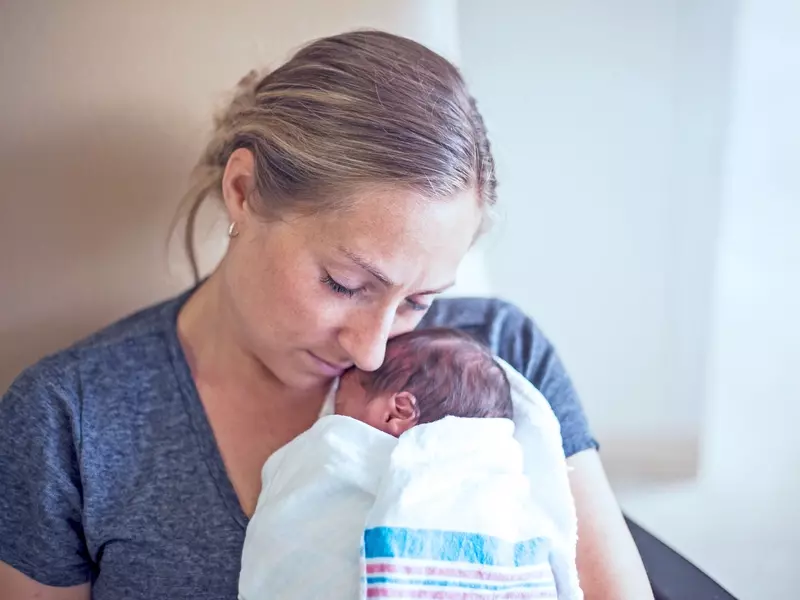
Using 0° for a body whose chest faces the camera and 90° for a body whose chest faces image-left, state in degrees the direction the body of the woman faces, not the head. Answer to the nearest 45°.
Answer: approximately 315°

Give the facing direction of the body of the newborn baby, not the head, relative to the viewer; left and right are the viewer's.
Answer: facing away from the viewer and to the left of the viewer

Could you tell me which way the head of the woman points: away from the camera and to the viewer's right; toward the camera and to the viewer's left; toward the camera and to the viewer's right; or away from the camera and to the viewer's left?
toward the camera and to the viewer's right
